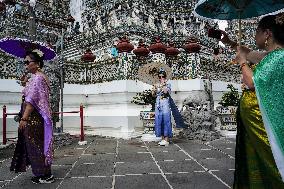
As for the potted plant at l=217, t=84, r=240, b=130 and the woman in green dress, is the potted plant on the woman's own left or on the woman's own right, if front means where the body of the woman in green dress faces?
on the woman's own right

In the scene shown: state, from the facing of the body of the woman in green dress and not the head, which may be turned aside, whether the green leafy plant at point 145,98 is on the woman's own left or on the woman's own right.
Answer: on the woman's own right

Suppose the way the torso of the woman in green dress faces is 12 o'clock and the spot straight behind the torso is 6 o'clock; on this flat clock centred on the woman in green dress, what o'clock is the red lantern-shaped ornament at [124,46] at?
The red lantern-shaped ornament is roughly at 2 o'clock from the woman in green dress.

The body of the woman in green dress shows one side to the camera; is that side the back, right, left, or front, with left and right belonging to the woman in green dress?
left

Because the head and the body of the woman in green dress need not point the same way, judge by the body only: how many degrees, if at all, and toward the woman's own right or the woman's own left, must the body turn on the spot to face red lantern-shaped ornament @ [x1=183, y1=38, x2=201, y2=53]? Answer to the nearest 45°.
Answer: approximately 90° to the woman's own right
